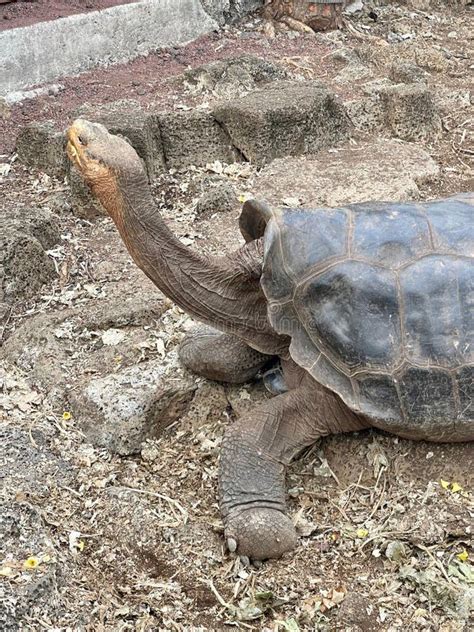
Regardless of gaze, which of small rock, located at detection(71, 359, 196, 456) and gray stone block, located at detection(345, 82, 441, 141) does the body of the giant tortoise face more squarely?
the small rock

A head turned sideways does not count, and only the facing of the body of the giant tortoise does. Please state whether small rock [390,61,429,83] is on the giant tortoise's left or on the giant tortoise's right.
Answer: on the giant tortoise's right

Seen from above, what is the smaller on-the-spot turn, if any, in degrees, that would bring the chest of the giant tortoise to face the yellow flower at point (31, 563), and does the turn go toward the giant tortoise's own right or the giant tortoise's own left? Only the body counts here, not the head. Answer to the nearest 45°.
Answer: approximately 45° to the giant tortoise's own left

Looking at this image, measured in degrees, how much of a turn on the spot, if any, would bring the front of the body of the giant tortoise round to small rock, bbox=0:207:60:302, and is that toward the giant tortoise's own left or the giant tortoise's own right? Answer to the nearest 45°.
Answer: approximately 45° to the giant tortoise's own right

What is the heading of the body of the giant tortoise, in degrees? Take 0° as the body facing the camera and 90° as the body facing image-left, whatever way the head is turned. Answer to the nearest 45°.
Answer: approximately 90°

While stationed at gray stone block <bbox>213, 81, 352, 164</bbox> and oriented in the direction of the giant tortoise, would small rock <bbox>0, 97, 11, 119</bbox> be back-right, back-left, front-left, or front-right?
back-right

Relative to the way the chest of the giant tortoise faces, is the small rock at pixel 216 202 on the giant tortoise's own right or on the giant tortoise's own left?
on the giant tortoise's own right

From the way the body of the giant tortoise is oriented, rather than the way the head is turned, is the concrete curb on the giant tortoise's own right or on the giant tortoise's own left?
on the giant tortoise's own right

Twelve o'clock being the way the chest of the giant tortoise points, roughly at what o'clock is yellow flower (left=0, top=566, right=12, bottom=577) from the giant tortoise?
The yellow flower is roughly at 11 o'clock from the giant tortoise.

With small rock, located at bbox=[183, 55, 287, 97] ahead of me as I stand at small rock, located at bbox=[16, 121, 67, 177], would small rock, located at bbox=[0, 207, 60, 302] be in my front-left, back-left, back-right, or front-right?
back-right

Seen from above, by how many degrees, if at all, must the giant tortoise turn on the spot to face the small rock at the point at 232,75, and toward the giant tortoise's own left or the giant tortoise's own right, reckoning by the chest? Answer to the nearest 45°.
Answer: approximately 90° to the giant tortoise's own right
